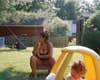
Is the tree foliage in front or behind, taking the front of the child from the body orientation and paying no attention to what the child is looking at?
behind

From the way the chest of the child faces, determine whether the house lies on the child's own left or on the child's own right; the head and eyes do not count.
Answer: on the child's own right

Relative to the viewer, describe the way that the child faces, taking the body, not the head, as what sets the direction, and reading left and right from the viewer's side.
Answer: facing the viewer and to the left of the viewer
